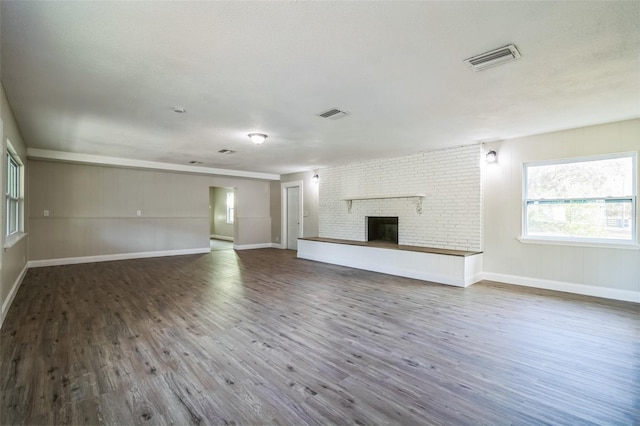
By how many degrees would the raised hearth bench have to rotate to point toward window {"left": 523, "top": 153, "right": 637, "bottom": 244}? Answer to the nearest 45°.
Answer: approximately 135° to its left

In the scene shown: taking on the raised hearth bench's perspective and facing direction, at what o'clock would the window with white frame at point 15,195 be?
The window with white frame is roughly at 1 o'clock from the raised hearth bench.

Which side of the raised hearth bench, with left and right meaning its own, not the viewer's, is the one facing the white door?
right

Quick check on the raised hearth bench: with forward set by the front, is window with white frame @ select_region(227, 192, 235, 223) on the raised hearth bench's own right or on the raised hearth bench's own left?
on the raised hearth bench's own right

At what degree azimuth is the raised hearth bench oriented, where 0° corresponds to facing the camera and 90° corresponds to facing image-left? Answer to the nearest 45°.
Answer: approximately 45°

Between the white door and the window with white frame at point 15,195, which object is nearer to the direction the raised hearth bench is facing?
the window with white frame

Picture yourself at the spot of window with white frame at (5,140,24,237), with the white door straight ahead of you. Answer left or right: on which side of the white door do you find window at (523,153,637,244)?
right
